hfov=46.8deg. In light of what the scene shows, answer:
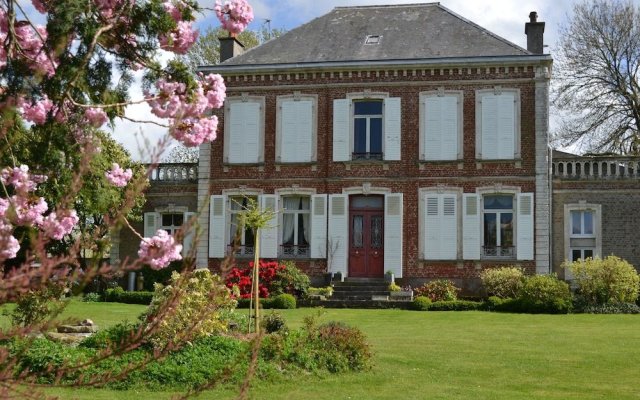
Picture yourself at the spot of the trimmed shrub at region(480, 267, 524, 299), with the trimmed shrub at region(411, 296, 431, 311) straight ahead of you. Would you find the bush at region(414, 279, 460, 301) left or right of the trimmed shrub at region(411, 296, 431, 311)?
right

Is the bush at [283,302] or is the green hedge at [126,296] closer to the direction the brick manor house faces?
the bush

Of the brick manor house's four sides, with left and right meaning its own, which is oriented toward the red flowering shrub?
front

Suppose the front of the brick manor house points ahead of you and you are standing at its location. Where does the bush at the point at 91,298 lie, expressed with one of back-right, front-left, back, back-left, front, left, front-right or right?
right

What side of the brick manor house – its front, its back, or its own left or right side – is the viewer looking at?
front

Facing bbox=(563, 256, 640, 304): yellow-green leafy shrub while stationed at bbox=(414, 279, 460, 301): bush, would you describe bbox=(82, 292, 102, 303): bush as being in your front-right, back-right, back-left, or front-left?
back-right

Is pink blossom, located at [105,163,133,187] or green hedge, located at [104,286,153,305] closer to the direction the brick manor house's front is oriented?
the pink blossom

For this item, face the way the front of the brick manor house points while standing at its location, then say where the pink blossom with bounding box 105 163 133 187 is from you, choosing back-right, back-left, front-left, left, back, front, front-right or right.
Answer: front
